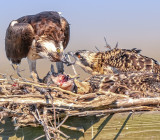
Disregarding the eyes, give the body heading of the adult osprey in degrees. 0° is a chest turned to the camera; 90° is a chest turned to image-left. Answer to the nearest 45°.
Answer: approximately 315°

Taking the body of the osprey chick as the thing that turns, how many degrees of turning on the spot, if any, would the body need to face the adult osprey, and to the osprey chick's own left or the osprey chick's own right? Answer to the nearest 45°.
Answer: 0° — it already faces it

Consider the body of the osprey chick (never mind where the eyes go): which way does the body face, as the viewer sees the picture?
to the viewer's left

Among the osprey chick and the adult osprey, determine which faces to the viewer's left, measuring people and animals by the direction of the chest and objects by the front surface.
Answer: the osprey chick

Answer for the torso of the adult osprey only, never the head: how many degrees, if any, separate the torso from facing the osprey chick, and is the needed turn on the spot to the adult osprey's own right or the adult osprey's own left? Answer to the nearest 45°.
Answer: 0° — it already faces it

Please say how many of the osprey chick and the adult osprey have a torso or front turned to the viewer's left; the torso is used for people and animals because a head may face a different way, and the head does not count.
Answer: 1
